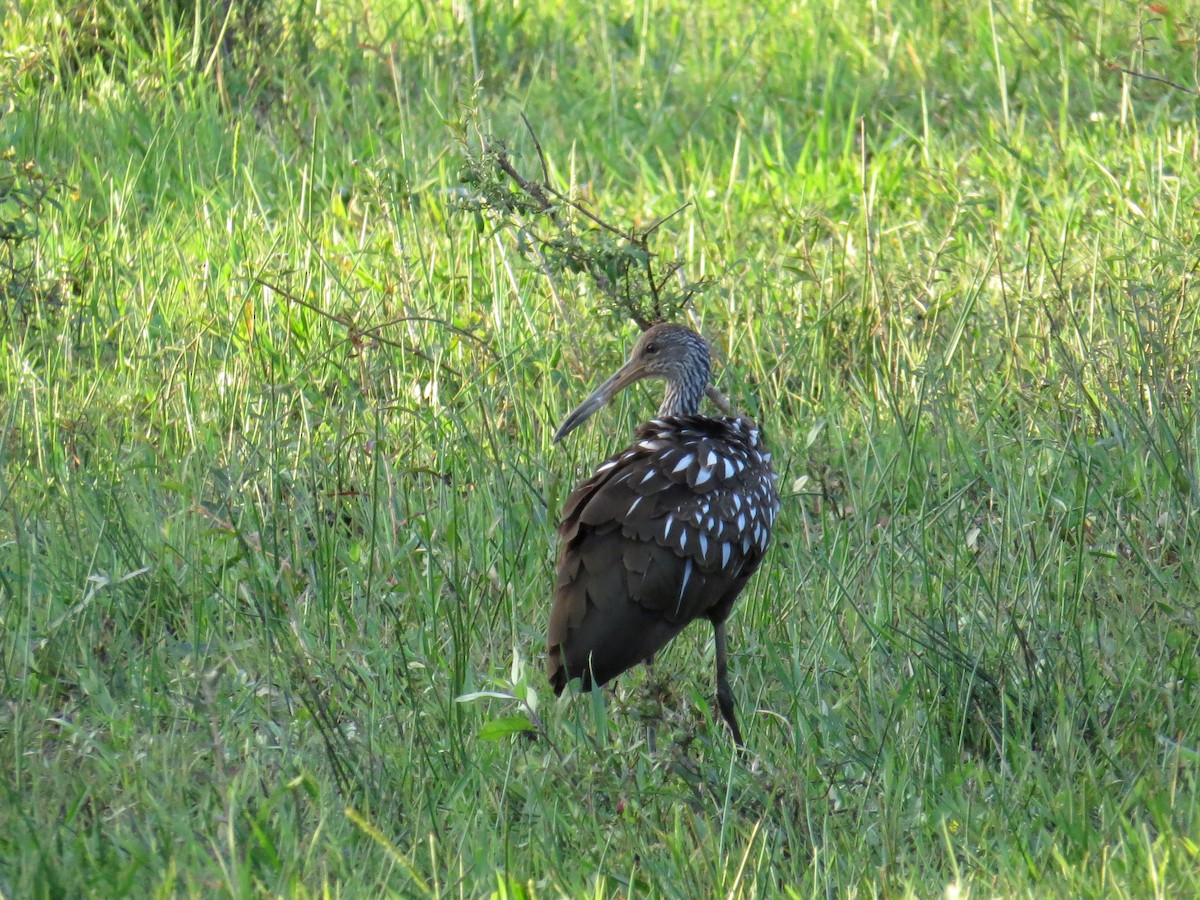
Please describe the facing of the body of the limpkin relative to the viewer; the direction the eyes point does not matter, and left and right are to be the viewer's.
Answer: facing away from the viewer and to the right of the viewer
